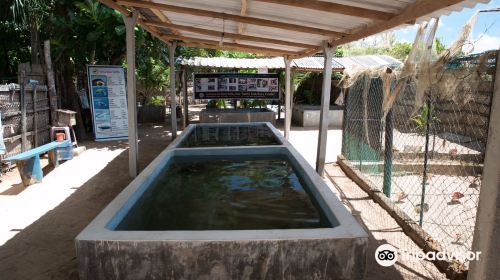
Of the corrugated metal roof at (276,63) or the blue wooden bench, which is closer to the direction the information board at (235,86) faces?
the blue wooden bench

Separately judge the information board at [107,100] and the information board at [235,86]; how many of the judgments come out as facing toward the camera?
2

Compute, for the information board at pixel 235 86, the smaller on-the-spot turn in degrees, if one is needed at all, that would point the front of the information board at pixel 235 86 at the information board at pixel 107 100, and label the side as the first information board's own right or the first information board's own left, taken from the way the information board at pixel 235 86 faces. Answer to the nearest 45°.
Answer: approximately 45° to the first information board's own right

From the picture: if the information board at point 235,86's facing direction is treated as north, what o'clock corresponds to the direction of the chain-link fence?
The chain-link fence is roughly at 11 o'clock from the information board.

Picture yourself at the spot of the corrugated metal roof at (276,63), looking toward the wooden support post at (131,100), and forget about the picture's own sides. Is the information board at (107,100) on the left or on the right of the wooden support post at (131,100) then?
right

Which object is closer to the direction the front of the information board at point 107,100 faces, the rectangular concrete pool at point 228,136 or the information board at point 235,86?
the rectangular concrete pool

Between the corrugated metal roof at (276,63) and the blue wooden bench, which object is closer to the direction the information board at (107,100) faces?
the blue wooden bench

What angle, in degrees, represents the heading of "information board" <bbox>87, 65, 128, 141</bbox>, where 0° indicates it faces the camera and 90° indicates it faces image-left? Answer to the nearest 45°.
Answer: approximately 0°

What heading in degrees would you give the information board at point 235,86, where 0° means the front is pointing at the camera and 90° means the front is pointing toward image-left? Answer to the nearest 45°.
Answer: approximately 0°
